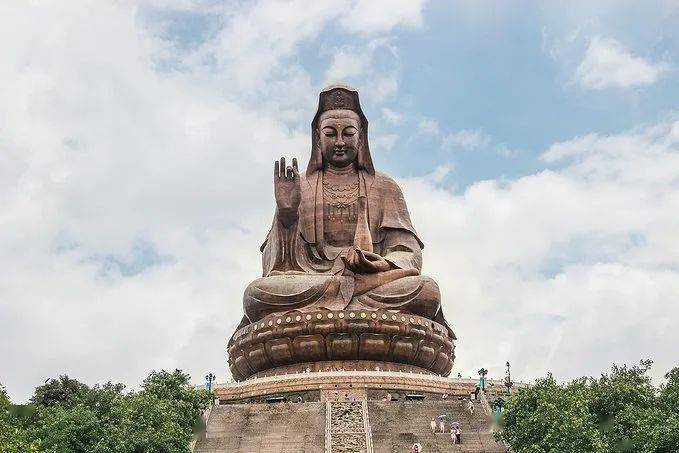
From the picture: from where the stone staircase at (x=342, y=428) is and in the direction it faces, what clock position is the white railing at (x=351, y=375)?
The white railing is roughly at 6 o'clock from the stone staircase.

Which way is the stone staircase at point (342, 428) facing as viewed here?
toward the camera

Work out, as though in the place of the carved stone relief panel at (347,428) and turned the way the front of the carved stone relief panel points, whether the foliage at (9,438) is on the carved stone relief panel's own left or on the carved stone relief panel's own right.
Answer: on the carved stone relief panel's own right

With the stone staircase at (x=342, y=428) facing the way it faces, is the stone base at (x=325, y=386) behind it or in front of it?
behind

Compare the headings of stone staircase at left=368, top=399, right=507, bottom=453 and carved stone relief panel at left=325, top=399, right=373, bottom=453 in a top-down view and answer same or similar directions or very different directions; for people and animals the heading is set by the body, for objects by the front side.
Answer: same or similar directions

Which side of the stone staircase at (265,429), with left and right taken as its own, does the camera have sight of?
front

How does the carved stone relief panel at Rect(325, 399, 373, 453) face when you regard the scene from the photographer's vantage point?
facing the viewer

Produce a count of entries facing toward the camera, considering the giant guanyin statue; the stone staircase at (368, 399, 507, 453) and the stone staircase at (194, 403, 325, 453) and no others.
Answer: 3
